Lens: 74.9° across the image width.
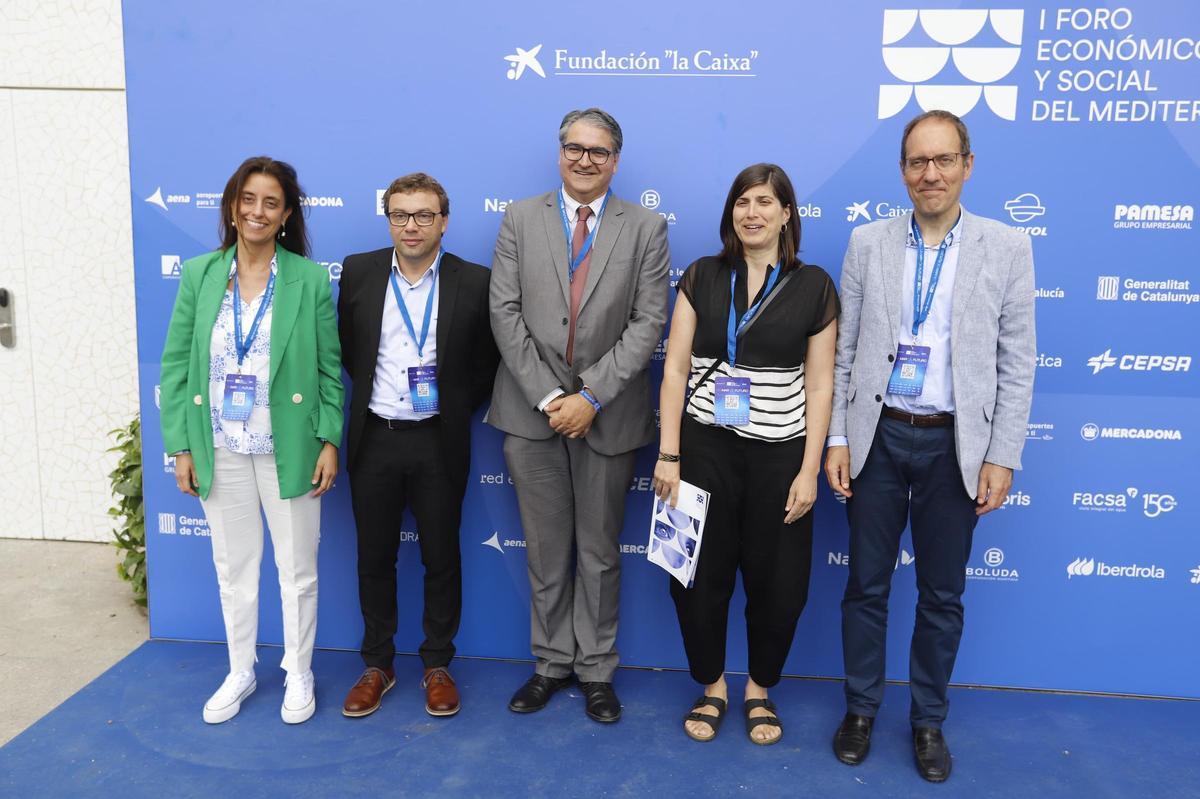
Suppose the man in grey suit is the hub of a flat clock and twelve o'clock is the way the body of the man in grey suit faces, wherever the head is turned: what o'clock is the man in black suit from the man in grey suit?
The man in black suit is roughly at 3 o'clock from the man in grey suit.

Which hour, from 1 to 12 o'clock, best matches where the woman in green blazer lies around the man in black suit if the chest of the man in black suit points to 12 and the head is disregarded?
The woman in green blazer is roughly at 3 o'clock from the man in black suit.

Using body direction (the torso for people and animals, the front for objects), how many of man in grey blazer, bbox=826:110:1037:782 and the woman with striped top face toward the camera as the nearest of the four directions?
2

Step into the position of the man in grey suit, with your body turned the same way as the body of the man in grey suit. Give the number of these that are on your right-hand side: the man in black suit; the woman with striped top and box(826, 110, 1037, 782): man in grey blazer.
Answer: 1

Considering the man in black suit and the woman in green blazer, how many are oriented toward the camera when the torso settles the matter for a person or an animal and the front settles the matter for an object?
2

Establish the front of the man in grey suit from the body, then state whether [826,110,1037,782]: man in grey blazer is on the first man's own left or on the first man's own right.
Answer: on the first man's own left

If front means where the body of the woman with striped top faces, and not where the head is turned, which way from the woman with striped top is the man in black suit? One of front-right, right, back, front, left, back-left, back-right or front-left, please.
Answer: right

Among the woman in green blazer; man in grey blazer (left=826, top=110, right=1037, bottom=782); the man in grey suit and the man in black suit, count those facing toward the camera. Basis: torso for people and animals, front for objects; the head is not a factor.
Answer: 4

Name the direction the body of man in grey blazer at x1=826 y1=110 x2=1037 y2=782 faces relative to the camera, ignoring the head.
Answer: toward the camera

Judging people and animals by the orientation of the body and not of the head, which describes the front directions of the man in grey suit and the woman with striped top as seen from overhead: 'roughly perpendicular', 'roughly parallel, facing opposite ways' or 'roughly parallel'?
roughly parallel

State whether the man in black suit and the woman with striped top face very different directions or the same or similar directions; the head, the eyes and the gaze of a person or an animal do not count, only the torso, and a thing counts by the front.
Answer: same or similar directions

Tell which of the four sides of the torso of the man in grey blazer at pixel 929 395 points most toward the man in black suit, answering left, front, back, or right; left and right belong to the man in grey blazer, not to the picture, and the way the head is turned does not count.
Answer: right

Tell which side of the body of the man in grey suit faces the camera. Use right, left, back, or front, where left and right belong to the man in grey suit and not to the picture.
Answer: front
